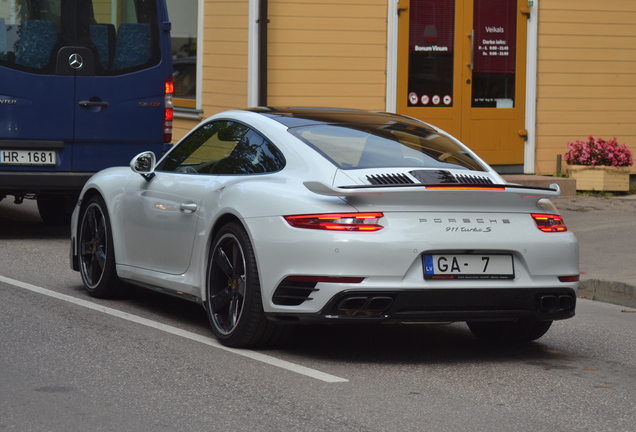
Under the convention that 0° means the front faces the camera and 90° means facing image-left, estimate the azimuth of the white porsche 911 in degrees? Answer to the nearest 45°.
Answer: approximately 135°

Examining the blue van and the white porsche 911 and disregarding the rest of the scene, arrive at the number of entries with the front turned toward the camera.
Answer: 0

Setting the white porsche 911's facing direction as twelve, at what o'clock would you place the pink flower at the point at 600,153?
The pink flower is roughly at 2 o'clock from the white porsche 911.

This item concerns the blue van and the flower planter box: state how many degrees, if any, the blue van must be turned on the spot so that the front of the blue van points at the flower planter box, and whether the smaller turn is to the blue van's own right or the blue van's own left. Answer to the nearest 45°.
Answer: approximately 45° to the blue van's own right

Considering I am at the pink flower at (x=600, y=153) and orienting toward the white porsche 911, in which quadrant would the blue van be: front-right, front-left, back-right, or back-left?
front-right

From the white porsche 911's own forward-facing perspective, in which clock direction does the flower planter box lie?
The flower planter box is roughly at 2 o'clock from the white porsche 911.

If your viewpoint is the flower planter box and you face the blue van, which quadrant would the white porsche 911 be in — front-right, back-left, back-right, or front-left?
front-left

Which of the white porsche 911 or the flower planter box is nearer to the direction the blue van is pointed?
the flower planter box

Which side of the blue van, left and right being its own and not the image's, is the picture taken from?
back

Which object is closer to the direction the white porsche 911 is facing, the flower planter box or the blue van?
the blue van
